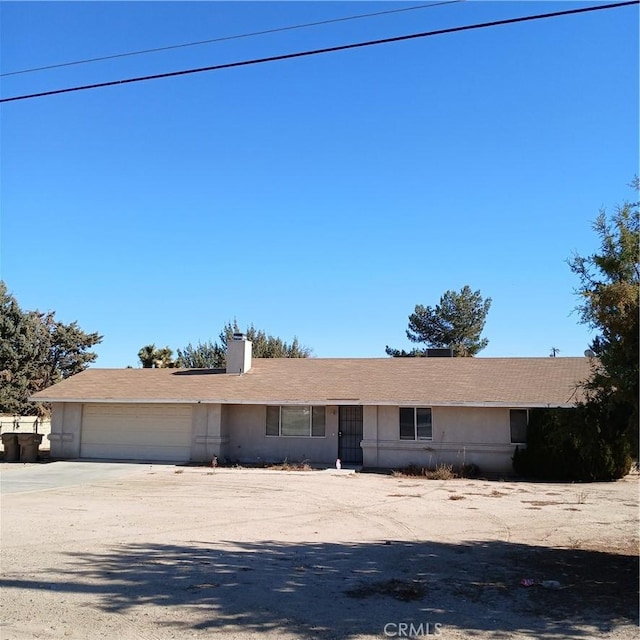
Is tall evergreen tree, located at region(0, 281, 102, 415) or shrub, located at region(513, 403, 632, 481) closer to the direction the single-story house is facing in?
the shrub

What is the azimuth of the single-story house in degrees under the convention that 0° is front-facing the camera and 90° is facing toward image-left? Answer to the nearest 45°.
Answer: approximately 0°

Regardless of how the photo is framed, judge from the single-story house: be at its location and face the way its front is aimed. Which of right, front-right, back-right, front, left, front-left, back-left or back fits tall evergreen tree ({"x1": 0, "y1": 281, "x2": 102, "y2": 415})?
back-right

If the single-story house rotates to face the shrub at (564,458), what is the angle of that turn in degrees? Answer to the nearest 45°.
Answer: approximately 45° to its left
